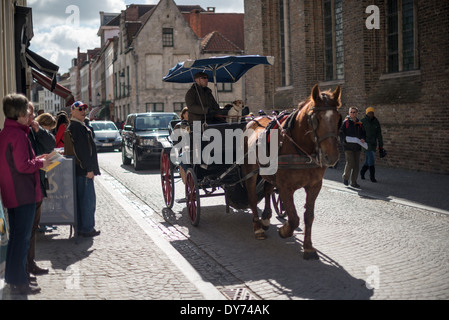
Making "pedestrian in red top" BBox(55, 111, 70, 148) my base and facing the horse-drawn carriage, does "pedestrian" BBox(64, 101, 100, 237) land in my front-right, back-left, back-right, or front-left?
front-right

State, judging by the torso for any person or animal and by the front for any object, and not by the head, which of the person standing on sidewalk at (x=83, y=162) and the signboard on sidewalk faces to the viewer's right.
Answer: the person standing on sidewalk

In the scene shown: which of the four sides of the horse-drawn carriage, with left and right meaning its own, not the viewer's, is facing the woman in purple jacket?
right

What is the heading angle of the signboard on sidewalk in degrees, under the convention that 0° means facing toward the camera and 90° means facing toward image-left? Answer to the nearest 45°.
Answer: approximately 0°

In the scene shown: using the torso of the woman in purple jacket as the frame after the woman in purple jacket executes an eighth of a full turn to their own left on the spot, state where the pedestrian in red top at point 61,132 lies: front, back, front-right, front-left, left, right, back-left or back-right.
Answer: front-left

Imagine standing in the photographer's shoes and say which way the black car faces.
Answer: facing the viewer and to the right of the viewer

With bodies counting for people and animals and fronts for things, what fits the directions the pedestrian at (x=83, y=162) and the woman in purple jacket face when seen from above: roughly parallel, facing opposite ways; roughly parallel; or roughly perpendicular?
roughly parallel
